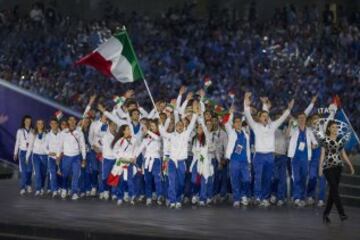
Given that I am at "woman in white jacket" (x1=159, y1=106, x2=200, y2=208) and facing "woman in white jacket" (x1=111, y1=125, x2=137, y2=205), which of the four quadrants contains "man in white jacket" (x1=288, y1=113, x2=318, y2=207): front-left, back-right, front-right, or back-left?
back-right

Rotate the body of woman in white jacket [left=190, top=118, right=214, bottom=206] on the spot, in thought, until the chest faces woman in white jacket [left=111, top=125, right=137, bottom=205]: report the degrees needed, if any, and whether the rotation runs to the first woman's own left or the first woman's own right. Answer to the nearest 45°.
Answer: approximately 90° to the first woman's own right

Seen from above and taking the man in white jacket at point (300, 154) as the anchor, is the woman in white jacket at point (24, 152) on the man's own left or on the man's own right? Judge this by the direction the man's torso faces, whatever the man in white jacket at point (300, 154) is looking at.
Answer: on the man's own right

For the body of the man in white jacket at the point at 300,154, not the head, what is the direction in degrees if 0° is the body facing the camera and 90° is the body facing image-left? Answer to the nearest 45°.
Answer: approximately 0°
